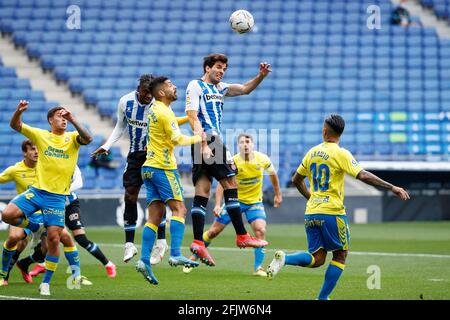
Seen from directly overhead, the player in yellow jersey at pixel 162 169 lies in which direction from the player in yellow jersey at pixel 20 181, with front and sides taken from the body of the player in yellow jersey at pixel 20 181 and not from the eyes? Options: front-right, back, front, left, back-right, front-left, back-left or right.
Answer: front

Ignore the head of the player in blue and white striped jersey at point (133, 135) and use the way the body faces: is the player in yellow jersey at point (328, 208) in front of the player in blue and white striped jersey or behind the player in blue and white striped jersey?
in front

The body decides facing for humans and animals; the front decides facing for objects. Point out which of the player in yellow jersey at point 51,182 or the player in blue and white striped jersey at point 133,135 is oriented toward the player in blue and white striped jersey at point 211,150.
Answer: the player in blue and white striped jersey at point 133,135

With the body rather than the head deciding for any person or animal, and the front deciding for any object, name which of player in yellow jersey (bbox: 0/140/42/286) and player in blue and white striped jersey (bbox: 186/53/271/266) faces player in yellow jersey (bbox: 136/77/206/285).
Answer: player in yellow jersey (bbox: 0/140/42/286)

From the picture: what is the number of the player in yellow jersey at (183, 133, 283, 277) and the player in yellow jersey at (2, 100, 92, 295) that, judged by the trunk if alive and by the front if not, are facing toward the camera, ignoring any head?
2

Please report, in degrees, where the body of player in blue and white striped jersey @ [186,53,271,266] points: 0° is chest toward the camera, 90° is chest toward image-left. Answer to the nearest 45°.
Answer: approximately 315°

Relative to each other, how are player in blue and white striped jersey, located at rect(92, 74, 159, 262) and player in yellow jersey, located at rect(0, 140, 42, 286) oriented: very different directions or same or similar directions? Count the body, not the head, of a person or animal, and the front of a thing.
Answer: same or similar directions

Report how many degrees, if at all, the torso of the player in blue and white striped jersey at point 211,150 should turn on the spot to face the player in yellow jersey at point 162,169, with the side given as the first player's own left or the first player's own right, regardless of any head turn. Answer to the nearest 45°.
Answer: approximately 90° to the first player's own right

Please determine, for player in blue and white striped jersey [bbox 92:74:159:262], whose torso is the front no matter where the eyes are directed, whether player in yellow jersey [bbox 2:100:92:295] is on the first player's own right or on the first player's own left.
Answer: on the first player's own right

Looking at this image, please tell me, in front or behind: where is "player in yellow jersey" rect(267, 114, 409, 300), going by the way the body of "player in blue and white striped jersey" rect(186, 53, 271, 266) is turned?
in front

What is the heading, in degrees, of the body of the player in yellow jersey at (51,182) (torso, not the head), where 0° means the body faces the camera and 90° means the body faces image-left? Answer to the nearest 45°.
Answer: approximately 0°

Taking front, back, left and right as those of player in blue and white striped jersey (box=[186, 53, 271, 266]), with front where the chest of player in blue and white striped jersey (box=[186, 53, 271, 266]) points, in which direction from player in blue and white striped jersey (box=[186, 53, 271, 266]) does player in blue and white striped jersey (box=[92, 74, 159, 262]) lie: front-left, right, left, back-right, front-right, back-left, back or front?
back

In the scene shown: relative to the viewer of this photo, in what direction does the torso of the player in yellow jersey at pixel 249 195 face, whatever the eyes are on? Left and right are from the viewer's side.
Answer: facing the viewer

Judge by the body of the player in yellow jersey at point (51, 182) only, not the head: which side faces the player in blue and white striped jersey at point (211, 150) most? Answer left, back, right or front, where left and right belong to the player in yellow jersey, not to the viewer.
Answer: left

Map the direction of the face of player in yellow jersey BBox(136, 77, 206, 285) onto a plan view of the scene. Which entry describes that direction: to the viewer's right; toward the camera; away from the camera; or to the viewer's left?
to the viewer's right

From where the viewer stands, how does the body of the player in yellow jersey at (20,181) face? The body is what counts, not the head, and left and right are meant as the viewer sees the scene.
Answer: facing the viewer and to the right of the viewer

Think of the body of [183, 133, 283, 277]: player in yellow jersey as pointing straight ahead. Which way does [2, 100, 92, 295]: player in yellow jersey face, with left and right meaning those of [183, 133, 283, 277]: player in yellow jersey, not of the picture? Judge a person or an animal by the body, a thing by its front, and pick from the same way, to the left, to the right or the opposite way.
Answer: the same way

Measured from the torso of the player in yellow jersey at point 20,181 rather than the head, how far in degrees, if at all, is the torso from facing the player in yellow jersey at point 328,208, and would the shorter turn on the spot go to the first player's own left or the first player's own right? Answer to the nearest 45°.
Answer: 0° — they already face them
